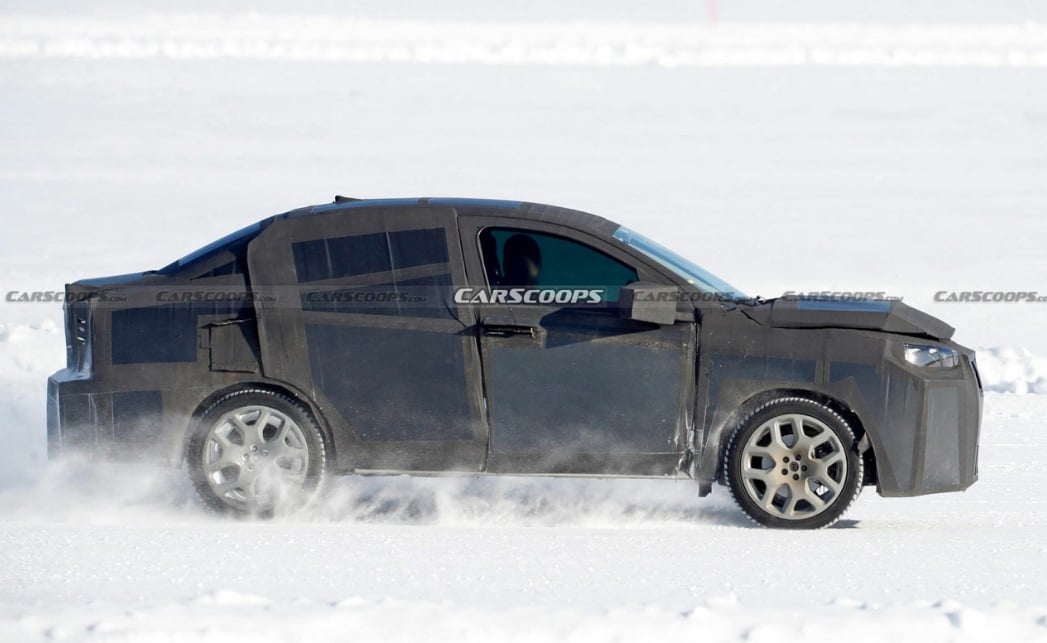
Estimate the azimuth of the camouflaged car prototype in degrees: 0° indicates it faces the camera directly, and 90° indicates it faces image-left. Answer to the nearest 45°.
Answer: approximately 270°
